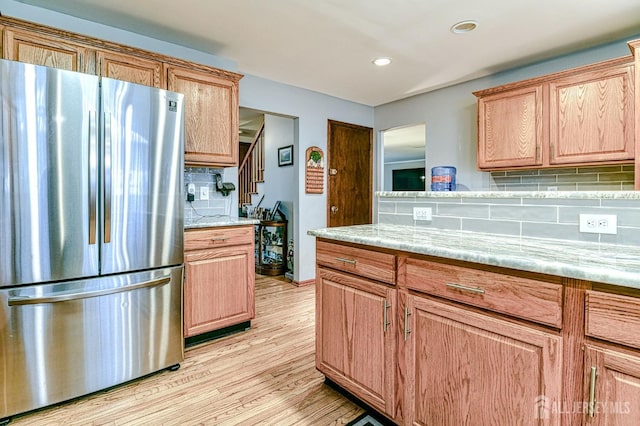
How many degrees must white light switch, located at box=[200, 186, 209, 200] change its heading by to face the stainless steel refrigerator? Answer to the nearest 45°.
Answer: approximately 45° to its right

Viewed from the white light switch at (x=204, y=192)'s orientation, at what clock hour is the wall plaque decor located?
The wall plaque decor is roughly at 8 o'clock from the white light switch.

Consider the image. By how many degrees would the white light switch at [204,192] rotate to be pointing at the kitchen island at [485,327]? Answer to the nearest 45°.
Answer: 0° — it already faces it

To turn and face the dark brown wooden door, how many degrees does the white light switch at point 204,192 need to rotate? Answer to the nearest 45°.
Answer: approximately 135° to its left

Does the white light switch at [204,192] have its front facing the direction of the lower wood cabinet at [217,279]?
yes

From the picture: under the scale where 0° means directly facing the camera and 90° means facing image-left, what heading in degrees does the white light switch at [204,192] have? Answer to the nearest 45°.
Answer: approximately 0°

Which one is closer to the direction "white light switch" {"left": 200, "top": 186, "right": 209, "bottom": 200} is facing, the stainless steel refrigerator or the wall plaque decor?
the stainless steel refrigerator

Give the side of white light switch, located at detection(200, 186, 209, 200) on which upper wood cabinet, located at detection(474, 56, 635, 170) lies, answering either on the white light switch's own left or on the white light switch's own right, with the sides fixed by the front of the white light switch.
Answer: on the white light switch's own left
